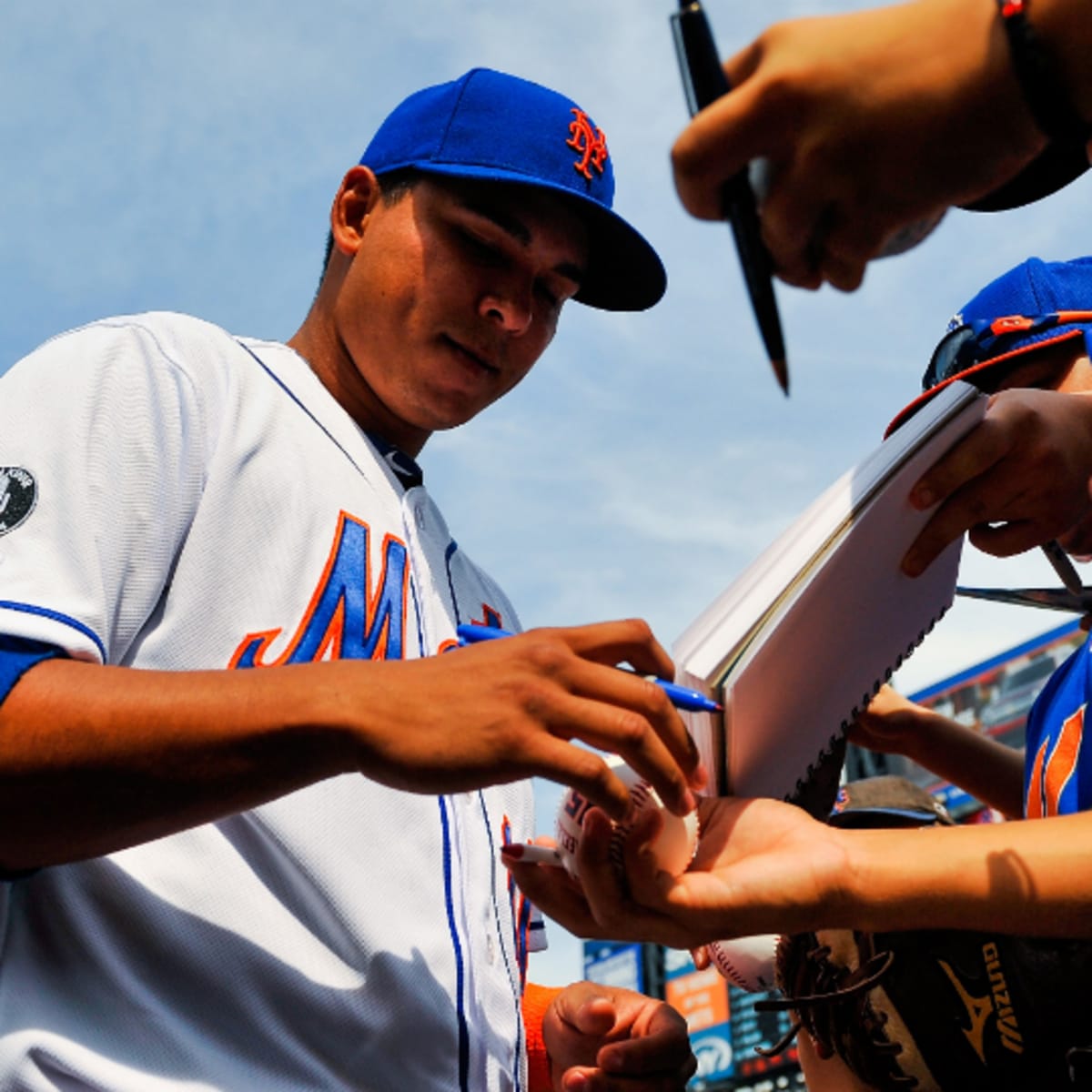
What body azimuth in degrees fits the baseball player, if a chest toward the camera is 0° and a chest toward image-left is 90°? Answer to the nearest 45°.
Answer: approximately 315°

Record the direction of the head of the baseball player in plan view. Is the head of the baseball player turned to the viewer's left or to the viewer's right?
to the viewer's right
